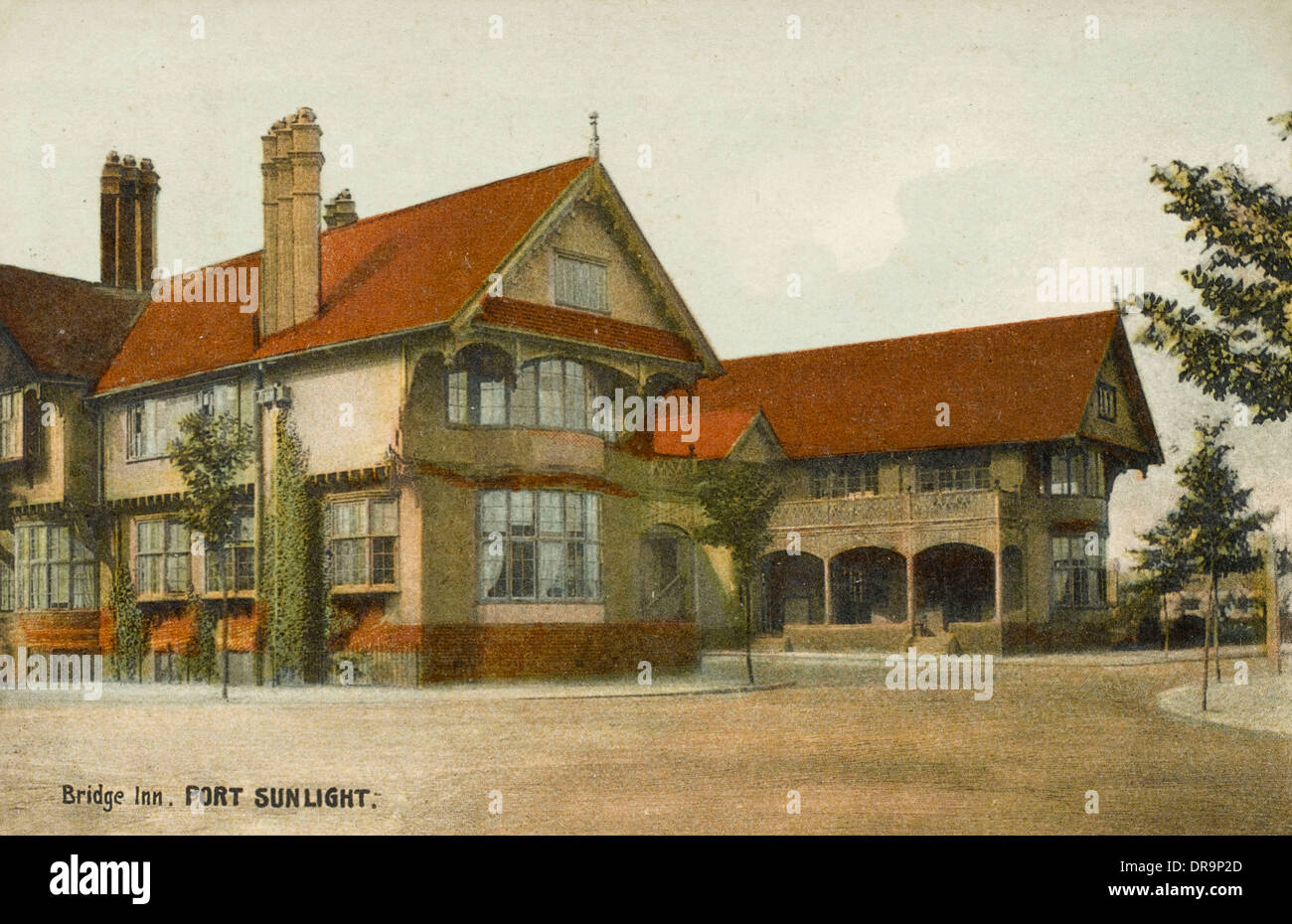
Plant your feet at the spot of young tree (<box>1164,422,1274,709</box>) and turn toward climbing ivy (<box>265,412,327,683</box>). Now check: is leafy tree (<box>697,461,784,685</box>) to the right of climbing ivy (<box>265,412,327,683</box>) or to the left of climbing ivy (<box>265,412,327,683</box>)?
right
